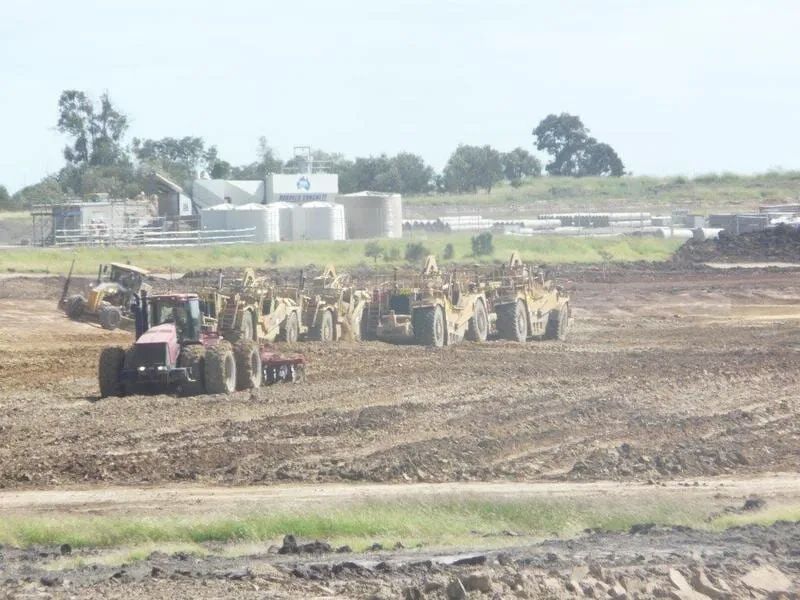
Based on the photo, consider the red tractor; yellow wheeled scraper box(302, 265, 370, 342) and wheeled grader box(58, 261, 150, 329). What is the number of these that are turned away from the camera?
0

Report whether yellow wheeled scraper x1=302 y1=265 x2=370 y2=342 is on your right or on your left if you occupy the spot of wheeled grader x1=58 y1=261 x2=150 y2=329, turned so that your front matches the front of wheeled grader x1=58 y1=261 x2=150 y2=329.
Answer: on your left

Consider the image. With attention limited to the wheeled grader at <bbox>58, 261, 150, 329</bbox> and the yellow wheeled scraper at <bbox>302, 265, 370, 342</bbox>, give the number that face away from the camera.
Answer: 0

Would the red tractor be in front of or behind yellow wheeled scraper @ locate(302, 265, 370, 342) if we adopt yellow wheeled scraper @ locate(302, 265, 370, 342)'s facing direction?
in front

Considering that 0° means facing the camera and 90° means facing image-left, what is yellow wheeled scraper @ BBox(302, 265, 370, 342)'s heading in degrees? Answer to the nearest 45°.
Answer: approximately 45°

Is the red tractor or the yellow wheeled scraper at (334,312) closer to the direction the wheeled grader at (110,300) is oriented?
the red tractor

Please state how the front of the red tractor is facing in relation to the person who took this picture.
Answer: facing the viewer and to the left of the viewer

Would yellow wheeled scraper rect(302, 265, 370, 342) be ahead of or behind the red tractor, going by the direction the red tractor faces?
behind

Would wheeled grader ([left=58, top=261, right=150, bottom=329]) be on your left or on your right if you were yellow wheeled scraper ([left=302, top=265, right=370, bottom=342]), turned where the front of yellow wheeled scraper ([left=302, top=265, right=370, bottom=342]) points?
on your right
